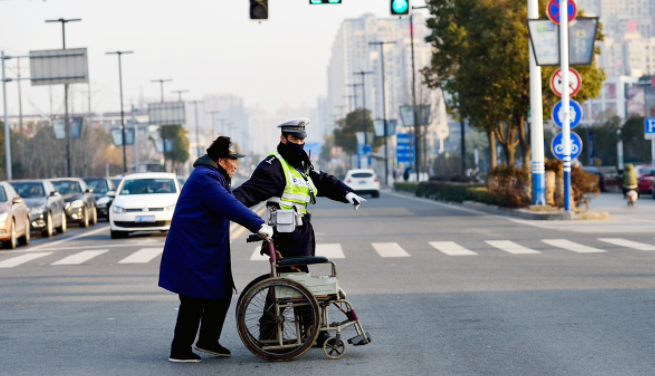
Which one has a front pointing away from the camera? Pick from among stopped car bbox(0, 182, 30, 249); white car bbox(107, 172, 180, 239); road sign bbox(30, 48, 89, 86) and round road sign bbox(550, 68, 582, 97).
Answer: the road sign bbox(30, 48, 89, 86)

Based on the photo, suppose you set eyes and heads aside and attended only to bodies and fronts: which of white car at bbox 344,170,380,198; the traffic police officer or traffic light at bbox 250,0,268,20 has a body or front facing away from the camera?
the white car

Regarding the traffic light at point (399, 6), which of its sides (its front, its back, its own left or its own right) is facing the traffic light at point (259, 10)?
right

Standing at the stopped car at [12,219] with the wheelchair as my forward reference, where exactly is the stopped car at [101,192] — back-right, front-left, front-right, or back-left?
back-left

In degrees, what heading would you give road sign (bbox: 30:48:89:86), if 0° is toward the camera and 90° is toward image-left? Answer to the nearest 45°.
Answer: approximately 180°

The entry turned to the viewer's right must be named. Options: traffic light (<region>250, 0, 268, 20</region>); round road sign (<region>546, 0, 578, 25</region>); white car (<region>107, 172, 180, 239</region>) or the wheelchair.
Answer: the wheelchair

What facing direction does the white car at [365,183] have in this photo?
away from the camera

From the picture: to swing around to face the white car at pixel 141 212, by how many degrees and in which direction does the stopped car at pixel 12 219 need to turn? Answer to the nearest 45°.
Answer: approximately 135° to its left

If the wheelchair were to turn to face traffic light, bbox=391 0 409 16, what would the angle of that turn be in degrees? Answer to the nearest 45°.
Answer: approximately 90° to its left

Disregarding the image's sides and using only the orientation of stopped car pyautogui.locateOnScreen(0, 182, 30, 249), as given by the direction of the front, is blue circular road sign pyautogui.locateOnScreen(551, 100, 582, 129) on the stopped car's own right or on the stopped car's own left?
on the stopped car's own left

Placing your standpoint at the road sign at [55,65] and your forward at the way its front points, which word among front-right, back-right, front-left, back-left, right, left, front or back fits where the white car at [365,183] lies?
right
